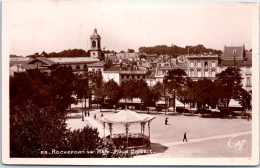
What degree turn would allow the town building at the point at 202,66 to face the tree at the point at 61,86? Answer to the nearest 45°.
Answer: approximately 90° to its right

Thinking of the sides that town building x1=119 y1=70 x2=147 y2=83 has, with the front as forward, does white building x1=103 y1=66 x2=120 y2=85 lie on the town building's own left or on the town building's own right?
on the town building's own right

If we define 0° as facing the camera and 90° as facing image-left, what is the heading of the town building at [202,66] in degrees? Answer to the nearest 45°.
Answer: approximately 0°

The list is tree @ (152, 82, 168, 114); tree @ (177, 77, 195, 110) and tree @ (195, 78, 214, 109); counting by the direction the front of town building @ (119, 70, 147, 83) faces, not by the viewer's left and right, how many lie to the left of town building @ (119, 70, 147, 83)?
3

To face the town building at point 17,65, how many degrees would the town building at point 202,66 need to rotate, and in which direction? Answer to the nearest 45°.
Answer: approximately 90° to its right

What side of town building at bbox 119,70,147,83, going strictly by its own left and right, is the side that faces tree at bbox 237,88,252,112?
left

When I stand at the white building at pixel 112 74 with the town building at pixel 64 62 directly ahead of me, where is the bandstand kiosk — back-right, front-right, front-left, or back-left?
back-left

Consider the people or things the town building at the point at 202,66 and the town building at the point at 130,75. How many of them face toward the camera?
2

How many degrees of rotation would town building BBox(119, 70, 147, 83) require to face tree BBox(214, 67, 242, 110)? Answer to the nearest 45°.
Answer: approximately 90° to its left

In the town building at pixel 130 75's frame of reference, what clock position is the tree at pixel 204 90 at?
The tree is roughly at 9 o'clock from the town building.

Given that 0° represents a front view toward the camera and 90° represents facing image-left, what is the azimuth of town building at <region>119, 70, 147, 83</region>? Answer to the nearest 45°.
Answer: approximately 0°
